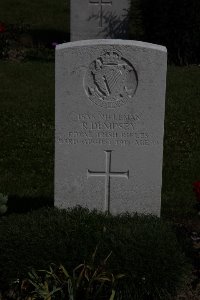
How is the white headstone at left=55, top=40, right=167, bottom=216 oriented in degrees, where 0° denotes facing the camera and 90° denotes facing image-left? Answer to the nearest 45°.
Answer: approximately 0°

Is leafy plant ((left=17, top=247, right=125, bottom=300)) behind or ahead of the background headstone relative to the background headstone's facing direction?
ahead

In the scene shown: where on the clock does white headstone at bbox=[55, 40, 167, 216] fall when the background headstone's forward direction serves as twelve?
The white headstone is roughly at 12 o'clock from the background headstone.

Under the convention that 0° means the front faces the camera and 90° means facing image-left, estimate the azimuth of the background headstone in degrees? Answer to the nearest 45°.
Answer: approximately 0°

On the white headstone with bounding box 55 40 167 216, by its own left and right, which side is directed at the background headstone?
back

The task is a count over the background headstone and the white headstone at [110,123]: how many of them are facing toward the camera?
2

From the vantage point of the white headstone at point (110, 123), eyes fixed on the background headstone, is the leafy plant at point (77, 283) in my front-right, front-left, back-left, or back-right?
back-left
